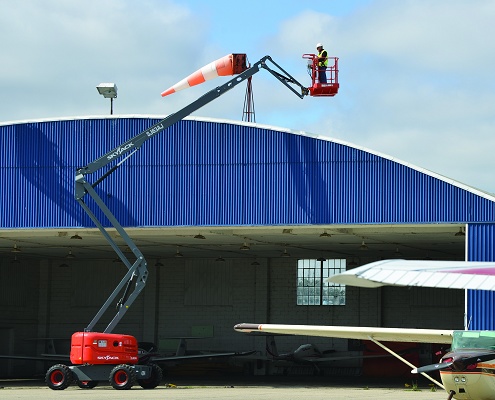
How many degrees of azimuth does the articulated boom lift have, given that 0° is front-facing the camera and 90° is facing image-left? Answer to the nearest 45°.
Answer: approximately 270°

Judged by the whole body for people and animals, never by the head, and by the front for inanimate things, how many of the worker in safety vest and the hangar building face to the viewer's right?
0

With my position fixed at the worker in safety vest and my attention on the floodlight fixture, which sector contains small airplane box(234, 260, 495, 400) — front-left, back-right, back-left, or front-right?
back-left

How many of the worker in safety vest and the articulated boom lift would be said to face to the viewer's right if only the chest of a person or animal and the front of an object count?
1

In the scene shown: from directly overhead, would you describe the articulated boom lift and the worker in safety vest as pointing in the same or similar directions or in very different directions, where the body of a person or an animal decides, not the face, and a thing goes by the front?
very different directions

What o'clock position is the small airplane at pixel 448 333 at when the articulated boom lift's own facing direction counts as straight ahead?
The small airplane is roughly at 2 o'clock from the articulated boom lift.

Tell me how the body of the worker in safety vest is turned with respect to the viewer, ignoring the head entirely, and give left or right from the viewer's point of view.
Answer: facing to the left of the viewer

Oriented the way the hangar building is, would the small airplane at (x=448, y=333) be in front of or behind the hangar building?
in front

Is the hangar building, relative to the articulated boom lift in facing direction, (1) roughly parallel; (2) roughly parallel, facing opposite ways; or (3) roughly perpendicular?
roughly perpendicular

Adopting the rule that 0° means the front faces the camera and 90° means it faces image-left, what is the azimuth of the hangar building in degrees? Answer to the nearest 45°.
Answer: approximately 0°

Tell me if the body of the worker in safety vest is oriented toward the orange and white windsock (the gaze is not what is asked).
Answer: yes
